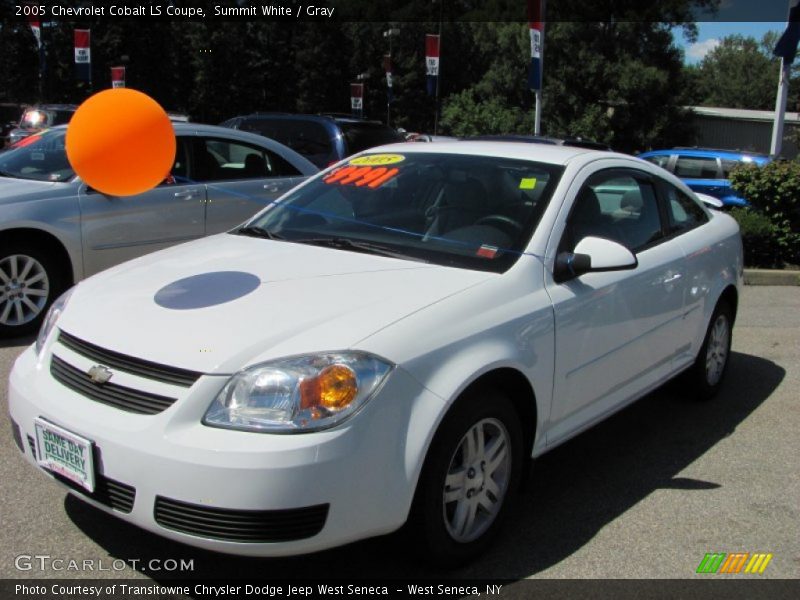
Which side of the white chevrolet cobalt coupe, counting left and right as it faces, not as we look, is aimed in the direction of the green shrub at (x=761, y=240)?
back

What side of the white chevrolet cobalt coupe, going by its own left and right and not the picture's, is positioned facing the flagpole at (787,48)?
back

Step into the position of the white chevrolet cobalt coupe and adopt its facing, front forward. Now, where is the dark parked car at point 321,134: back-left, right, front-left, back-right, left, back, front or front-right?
back-right

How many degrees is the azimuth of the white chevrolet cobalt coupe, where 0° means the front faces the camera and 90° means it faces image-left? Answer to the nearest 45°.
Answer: approximately 45°
